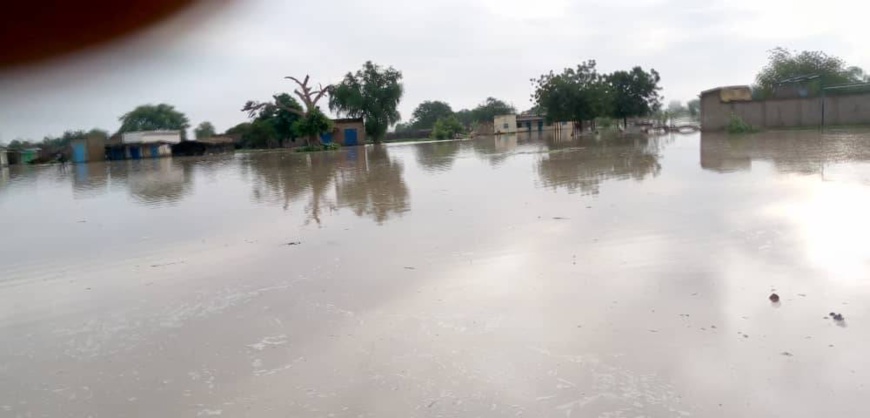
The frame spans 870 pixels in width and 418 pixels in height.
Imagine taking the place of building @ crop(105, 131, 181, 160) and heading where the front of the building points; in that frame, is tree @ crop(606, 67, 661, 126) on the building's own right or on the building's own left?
on the building's own left

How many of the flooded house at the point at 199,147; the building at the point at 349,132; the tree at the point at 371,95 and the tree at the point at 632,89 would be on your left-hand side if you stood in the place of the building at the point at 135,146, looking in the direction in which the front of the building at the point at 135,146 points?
4

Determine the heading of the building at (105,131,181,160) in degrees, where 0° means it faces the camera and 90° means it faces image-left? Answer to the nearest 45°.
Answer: approximately 0°

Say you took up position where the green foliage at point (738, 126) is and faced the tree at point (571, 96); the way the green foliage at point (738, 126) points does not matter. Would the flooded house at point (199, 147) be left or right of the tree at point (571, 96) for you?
left

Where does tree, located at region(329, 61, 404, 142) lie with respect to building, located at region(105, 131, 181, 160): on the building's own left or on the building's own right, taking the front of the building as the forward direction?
on the building's own left

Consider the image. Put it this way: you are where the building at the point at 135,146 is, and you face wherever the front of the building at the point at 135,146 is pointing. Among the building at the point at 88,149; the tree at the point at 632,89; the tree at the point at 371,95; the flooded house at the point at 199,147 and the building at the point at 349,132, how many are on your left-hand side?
4

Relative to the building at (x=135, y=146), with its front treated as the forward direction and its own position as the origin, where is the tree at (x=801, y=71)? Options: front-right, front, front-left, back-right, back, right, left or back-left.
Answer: front-left

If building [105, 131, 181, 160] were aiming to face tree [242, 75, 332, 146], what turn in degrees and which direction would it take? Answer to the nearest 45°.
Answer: approximately 45° to its left

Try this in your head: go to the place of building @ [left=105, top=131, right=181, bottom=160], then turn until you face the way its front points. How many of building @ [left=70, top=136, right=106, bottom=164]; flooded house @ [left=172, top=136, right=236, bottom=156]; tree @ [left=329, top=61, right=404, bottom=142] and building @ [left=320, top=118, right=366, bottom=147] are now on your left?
3
